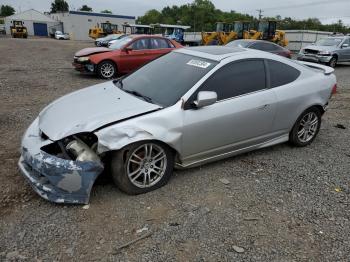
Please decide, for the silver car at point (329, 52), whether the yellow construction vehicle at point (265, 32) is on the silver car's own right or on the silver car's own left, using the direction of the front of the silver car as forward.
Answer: on the silver car's own right

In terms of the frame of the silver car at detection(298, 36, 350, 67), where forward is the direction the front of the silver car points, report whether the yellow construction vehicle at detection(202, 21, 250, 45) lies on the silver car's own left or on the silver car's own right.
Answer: on the silver car's own right

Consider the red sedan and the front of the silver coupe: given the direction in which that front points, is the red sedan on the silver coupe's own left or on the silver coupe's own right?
on the silver coupe's own right

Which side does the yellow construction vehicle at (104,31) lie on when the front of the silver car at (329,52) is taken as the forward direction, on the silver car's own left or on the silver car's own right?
on the silver car's own right

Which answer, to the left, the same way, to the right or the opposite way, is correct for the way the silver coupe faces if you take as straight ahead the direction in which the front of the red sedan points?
the same way

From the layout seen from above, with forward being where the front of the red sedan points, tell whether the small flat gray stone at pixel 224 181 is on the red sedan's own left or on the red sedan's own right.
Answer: on the red sedan's own left

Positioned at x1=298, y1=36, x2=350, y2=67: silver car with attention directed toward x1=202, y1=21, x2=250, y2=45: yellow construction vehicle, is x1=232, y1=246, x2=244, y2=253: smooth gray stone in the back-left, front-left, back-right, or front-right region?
back-left

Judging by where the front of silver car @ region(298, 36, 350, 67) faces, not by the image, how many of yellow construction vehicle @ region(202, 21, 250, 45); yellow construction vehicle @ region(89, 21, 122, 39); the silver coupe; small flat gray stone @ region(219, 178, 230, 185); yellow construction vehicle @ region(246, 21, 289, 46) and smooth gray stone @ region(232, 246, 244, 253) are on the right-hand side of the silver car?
3

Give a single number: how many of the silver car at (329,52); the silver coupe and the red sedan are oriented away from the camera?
0

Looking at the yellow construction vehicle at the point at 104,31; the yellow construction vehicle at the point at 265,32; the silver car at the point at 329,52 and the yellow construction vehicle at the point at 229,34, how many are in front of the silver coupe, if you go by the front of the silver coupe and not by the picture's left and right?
0

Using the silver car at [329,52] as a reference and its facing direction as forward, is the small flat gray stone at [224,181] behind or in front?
in front

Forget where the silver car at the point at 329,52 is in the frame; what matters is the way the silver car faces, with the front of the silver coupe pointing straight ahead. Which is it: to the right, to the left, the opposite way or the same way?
the same way

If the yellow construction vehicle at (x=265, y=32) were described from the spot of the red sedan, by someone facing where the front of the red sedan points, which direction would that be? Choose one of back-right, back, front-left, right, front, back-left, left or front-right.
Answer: back

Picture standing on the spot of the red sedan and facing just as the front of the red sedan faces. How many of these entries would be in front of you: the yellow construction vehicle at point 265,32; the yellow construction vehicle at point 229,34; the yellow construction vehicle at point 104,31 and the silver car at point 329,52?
0

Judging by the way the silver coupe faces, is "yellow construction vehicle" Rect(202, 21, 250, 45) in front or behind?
behind

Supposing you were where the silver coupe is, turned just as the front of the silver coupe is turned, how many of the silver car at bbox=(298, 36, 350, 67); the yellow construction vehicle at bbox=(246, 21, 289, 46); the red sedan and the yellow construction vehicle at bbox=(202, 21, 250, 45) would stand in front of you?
0

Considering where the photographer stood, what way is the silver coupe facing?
facing the viewer and to the left of the viewer

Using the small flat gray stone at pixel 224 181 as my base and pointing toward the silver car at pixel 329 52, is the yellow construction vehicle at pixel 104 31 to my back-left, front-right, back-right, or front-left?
front-left

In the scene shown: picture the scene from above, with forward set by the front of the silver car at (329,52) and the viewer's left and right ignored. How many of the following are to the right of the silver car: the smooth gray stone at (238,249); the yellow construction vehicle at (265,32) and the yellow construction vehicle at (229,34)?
2
